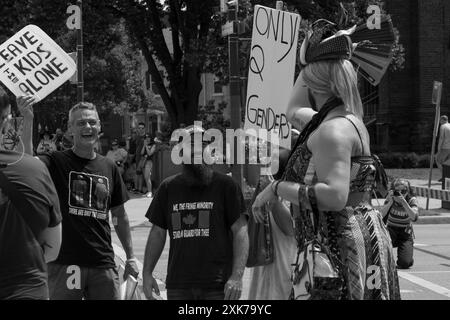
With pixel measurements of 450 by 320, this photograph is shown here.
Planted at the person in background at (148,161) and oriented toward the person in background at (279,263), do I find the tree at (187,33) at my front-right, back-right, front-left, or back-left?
back-left

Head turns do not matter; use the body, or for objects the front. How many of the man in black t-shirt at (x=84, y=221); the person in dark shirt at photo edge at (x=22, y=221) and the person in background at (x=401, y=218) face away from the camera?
1

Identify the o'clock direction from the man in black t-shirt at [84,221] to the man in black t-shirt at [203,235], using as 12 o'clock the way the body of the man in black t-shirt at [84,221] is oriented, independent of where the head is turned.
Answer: the man in black t-shirt at [203,235] is roughly at 10 o'clock from the man in black t-shirt at [84,221].

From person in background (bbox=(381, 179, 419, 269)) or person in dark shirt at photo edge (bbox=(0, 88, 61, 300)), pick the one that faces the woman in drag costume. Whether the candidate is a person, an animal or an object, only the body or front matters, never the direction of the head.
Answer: person in background (bbox=(381, 179, 419, 269))

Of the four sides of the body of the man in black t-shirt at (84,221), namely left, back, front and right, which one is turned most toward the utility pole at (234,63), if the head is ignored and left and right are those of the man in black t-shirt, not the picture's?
back

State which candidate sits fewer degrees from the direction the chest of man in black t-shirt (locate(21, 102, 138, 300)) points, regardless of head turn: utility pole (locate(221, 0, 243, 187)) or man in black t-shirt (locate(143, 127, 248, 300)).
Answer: the man in black t-shirt

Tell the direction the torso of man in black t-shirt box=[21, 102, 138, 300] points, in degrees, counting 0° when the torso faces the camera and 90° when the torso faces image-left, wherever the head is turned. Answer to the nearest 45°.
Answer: approximately 0°

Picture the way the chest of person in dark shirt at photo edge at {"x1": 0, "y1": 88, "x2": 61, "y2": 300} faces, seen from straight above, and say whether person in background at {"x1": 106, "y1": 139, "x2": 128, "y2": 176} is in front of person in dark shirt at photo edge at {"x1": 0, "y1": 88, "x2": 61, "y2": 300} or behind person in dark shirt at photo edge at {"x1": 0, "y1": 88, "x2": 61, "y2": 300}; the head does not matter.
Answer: in front

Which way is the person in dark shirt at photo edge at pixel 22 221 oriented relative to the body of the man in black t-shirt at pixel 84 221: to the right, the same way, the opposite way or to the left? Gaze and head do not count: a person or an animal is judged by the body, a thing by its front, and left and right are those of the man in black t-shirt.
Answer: the opposite way

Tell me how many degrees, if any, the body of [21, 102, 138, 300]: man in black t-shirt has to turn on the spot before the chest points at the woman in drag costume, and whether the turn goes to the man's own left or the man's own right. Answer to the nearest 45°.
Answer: approximately 45° to the man's own left

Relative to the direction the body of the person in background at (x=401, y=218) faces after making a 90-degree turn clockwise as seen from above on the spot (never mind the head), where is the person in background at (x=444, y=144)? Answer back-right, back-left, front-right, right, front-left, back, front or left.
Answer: right

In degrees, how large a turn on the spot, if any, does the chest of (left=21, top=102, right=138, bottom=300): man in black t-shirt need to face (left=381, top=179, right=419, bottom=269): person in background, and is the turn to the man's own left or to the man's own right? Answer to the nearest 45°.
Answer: approximately 135° to the man's own left

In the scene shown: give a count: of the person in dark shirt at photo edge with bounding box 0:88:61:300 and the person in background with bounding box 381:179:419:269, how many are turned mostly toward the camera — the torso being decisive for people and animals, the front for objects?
1

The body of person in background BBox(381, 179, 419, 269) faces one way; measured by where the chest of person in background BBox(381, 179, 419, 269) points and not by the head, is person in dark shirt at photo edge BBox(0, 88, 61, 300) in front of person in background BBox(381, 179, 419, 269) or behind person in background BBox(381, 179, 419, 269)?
in front

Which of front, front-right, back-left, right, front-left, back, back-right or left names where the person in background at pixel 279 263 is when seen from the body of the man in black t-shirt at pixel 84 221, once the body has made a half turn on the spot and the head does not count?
right
